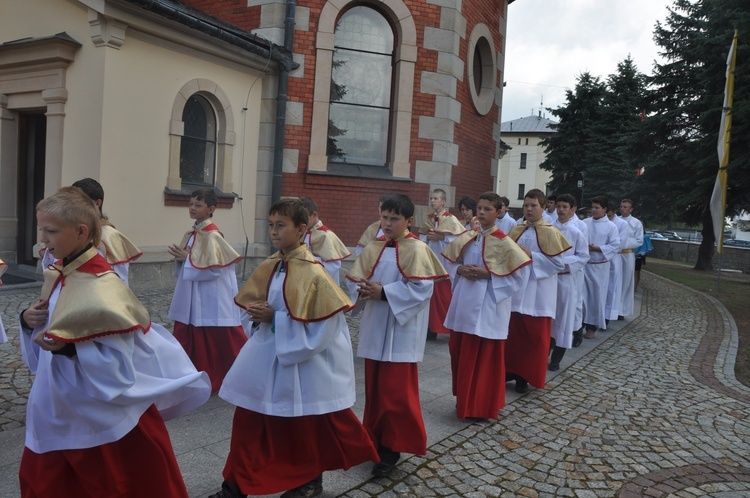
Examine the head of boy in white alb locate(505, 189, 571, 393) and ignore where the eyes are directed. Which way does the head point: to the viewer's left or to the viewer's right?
to the viewer's left

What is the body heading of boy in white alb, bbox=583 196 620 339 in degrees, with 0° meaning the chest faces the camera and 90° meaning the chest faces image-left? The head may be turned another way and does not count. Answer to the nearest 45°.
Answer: approximately 45°
